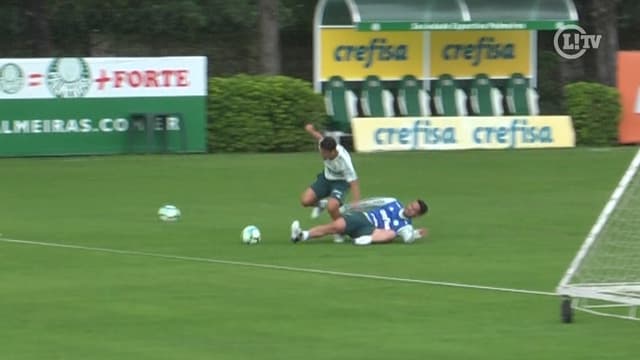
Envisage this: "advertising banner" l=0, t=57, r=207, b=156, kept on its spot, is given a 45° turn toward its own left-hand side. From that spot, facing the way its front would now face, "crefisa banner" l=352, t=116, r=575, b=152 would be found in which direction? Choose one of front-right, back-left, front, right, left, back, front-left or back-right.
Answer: front-left

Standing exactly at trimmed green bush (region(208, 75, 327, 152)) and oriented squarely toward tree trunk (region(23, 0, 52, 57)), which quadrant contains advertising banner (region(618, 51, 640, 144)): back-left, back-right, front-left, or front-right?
back-right

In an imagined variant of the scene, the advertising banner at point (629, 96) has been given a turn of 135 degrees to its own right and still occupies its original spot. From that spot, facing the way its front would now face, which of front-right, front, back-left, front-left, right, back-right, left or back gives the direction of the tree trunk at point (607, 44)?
front-right

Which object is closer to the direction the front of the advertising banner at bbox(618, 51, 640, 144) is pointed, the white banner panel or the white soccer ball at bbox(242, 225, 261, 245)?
the white soccer ball

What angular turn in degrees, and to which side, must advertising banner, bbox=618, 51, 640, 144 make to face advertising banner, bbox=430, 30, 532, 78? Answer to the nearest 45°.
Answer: approximately 90° to its right
